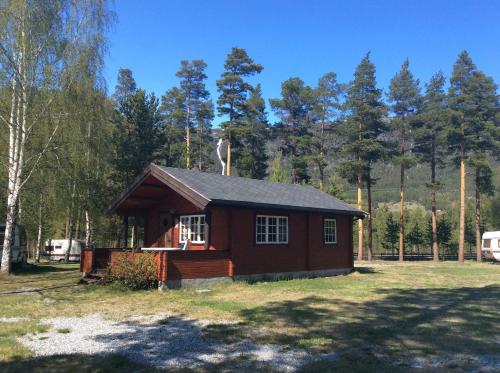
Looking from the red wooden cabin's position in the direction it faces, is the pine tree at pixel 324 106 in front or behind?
behind

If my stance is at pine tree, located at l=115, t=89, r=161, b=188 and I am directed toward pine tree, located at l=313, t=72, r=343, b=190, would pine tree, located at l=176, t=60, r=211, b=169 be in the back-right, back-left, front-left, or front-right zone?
front-left

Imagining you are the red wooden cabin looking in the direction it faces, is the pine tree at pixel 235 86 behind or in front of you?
behind

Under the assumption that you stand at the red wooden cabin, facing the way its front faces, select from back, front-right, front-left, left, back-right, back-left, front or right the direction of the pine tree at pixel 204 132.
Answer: back-right

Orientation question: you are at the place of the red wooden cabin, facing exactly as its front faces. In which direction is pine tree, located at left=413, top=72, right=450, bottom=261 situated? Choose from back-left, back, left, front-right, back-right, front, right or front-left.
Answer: back

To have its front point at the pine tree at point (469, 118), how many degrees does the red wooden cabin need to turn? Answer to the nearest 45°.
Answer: approximately 180°

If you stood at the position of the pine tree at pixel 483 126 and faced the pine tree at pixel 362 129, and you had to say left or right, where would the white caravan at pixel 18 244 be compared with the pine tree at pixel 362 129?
left

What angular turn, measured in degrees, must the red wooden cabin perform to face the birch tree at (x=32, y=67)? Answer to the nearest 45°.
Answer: approximately 45° to its right

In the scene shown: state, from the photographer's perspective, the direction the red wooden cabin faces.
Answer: facing the viewer and to the left of the viewer

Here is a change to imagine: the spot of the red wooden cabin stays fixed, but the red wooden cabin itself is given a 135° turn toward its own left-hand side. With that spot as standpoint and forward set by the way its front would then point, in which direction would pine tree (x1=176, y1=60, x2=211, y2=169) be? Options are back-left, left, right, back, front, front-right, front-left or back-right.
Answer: left

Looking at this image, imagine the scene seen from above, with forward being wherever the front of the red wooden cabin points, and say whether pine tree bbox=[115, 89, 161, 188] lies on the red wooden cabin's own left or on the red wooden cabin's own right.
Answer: on the red wooden cabin's own right

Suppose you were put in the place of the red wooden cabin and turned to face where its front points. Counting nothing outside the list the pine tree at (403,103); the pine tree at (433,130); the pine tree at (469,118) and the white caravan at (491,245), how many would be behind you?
4

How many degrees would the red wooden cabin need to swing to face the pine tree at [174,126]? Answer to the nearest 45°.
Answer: approximately 135° to its right

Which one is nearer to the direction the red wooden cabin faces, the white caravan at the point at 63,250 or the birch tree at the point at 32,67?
the birch tree

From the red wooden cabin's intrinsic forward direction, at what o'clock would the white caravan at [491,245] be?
The white caravan is roughly at 6 o'clock from the red wooden cabin.

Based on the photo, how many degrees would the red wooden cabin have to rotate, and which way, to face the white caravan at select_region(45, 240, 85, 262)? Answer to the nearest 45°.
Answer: approximately 90° to its right

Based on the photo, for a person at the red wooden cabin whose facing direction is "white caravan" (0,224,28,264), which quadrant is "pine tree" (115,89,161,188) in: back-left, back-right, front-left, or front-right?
front-right

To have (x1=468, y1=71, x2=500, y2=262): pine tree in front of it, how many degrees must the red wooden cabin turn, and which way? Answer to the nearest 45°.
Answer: approximately 180°
